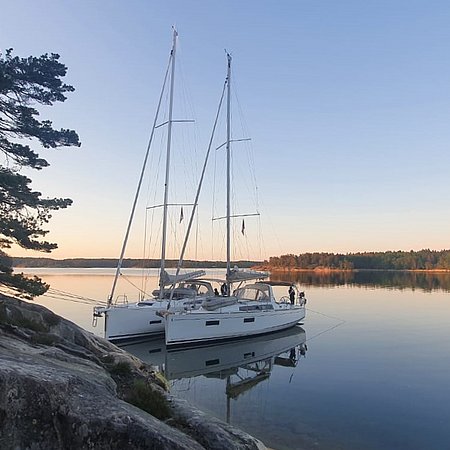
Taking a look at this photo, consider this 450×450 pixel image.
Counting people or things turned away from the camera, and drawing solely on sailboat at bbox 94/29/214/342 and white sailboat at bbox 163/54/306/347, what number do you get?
0

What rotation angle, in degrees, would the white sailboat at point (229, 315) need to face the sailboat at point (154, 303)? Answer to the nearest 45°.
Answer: approximately 45° to its right

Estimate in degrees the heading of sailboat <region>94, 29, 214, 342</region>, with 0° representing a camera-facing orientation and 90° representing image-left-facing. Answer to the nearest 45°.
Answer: approximately 45°

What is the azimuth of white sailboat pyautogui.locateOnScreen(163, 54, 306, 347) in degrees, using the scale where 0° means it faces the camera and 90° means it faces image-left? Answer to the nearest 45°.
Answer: approximately 45°

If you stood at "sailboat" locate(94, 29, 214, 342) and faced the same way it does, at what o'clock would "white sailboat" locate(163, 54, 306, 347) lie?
The white sailboat is roughly at 8 o'clock from the sailboat.
